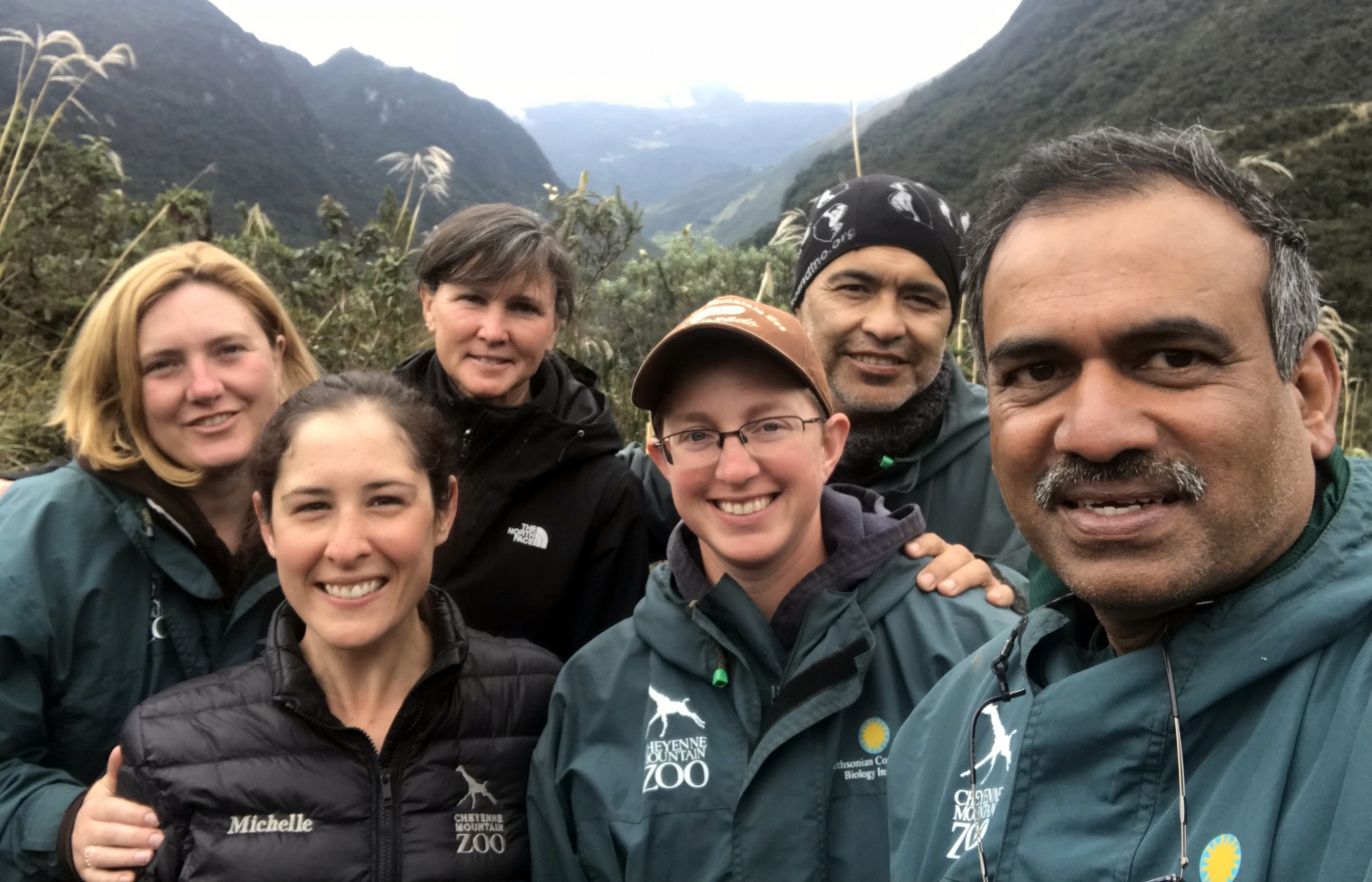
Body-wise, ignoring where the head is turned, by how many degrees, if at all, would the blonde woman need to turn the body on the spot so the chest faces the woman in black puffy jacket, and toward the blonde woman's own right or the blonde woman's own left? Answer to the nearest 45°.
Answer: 0° — they already face them

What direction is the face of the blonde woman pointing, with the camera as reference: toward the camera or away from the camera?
toward the camera

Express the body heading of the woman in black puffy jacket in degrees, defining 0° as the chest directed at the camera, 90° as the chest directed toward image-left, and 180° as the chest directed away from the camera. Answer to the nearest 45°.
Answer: approximately 0°

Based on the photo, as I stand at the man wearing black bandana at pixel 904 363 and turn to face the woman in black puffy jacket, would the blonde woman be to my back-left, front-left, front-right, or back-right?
front-right

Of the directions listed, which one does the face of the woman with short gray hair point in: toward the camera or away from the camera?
toward the camera

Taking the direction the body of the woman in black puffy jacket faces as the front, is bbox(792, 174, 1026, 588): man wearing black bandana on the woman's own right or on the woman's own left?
on the woman's own left

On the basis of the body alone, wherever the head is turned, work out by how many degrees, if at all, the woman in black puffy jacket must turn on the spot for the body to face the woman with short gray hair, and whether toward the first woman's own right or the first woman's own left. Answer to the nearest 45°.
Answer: approximately 135° to the first woman's own left

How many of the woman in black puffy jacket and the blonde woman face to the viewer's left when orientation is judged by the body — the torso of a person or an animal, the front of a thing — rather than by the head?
0

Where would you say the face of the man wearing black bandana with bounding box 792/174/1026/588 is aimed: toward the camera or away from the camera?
toward the camera
